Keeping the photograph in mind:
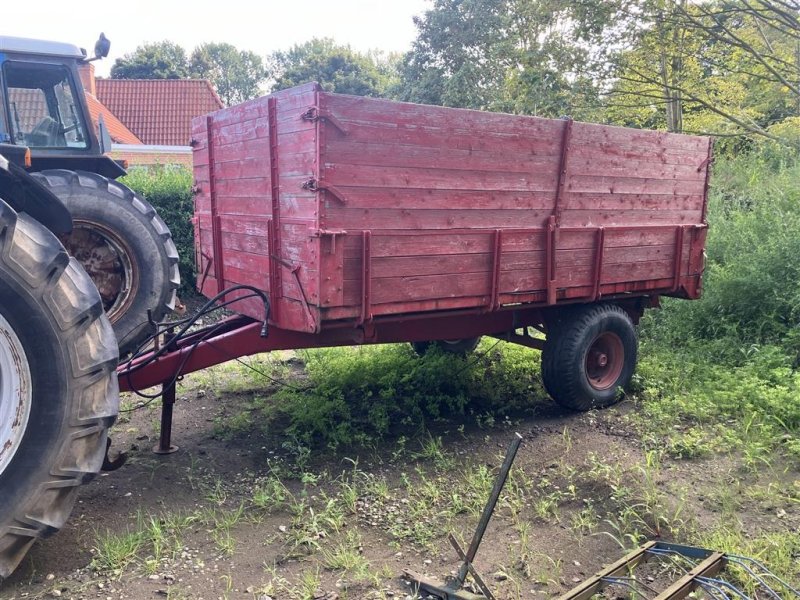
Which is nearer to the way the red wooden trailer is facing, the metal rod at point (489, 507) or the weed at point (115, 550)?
the weed

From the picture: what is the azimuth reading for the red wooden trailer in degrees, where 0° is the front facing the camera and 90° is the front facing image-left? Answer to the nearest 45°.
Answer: approximately 45°

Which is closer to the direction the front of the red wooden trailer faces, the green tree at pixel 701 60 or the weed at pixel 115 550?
the weed

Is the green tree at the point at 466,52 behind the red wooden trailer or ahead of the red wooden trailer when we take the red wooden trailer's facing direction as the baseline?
behind

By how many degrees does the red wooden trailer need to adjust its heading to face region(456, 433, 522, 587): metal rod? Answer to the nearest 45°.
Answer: approximately 45° to its left

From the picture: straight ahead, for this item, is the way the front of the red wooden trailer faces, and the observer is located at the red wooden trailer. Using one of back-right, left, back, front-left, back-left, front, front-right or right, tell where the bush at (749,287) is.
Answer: back

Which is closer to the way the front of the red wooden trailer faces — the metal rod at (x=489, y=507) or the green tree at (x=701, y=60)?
the metal rod

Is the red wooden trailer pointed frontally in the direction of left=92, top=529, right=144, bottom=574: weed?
yes

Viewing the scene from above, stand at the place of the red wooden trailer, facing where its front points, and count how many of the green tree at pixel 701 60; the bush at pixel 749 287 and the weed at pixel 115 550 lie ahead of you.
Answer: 1

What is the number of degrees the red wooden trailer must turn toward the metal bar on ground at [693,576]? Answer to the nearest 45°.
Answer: approximately 90° to its left

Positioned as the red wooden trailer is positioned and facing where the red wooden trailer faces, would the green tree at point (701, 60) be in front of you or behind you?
behind
